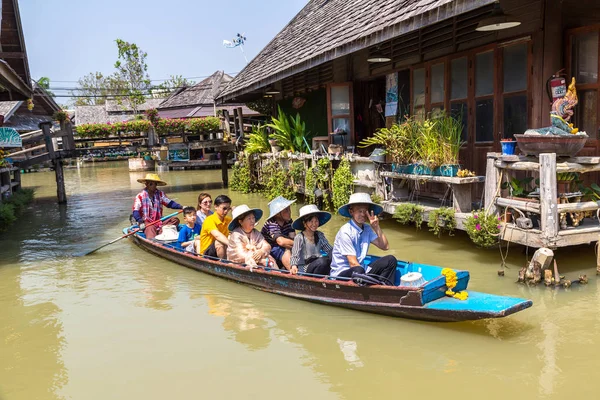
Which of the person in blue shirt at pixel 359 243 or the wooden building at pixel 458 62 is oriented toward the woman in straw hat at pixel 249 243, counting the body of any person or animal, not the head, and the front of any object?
the wooden building

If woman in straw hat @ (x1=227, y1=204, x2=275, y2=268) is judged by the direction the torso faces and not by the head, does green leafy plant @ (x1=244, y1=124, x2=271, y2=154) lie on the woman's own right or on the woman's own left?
on the woman's own left

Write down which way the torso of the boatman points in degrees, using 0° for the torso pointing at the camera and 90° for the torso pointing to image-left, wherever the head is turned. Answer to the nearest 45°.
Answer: approximately 315°

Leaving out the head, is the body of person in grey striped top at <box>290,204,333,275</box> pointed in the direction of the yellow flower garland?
yes

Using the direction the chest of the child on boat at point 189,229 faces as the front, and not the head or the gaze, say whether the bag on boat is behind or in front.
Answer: in front

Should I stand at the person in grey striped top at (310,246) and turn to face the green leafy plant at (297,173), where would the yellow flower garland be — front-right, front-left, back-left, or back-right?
back-right

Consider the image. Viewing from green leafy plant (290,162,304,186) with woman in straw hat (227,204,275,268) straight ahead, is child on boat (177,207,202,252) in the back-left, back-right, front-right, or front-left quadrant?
front-right

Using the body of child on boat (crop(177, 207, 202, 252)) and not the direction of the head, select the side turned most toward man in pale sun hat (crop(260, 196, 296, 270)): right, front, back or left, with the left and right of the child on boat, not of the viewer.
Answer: front

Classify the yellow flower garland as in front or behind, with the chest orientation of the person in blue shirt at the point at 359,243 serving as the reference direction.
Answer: in front

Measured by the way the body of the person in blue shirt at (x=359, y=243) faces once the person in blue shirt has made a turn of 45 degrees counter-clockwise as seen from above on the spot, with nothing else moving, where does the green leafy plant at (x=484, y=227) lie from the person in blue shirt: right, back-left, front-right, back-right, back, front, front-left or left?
front-left

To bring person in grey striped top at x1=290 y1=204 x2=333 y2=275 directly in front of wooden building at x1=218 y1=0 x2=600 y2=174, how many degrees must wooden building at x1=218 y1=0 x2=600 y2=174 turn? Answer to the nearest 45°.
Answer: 0° — it already faces them

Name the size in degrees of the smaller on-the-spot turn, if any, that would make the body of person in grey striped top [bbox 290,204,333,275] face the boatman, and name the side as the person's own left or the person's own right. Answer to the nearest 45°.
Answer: approximately 180°

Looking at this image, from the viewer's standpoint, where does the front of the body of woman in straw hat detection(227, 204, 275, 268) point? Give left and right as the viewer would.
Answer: facing the viewer and to the right of the viewer

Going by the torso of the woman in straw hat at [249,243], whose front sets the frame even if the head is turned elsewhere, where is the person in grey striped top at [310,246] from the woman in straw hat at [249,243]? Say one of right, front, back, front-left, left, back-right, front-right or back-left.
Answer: front

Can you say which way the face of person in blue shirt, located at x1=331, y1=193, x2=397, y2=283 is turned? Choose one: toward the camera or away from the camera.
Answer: toward the camera

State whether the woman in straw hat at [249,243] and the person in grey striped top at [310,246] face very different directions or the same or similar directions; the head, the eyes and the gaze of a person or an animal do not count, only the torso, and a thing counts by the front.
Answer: same or similar directions

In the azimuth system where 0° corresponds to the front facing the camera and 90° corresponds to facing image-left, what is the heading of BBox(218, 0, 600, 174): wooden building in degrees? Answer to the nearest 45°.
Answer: approximately 45°

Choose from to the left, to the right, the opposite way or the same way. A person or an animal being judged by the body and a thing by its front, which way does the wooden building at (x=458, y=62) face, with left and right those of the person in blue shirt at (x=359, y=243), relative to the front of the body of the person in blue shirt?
to the right

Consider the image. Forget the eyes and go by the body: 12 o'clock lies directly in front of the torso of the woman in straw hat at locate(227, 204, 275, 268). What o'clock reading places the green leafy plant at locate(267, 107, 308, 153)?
The green leafy plant is roughly at 8 o'clock from the woman in straw hat.
